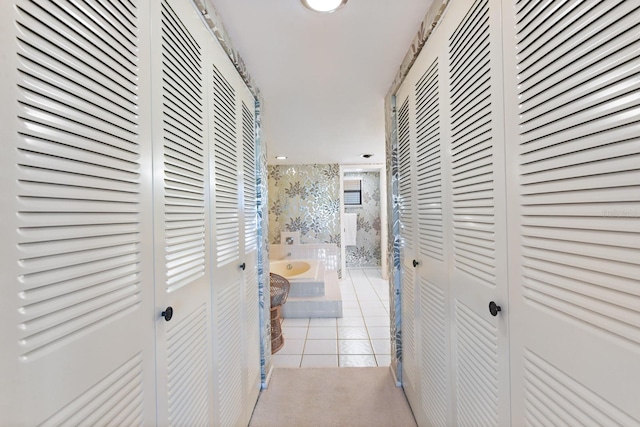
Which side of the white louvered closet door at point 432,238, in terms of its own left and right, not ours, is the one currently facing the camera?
left

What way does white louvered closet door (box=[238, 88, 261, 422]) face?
to the viewer's right

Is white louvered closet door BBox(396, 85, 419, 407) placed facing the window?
no

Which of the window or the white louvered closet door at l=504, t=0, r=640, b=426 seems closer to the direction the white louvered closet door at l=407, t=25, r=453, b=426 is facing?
the window

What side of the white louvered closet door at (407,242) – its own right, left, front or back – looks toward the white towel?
right

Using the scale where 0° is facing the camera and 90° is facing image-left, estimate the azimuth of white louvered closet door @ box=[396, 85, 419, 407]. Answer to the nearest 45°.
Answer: approximately 90°

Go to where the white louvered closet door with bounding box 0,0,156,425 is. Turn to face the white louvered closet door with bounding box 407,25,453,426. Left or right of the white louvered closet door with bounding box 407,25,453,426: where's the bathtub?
left

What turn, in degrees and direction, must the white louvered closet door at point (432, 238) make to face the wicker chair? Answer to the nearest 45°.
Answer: approximately 45° to its right

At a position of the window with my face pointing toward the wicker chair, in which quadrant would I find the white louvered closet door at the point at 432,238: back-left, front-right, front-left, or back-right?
front-left

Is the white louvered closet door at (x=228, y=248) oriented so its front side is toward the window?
no

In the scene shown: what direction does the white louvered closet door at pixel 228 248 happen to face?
to the viewer's right

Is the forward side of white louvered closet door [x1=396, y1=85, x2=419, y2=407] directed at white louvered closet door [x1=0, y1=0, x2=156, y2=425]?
no
